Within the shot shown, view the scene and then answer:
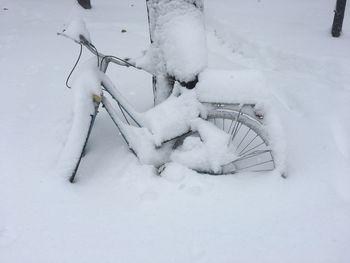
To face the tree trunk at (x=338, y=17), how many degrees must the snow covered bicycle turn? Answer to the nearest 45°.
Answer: approximately 135° to its right

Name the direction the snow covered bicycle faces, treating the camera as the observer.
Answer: facing to the left of the viewer
